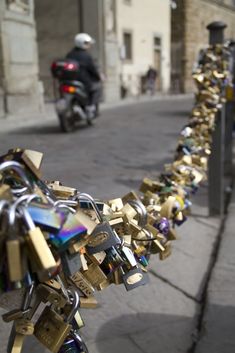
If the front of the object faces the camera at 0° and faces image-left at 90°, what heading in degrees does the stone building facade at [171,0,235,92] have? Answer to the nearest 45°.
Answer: approximately 45°

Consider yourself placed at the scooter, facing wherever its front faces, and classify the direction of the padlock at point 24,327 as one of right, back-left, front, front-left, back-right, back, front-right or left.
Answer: back-right

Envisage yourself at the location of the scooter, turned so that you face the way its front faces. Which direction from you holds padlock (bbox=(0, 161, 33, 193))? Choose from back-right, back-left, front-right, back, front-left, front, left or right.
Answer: back-right

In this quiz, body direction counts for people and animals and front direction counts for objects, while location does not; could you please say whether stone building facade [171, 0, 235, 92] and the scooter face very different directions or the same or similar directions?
very different directions

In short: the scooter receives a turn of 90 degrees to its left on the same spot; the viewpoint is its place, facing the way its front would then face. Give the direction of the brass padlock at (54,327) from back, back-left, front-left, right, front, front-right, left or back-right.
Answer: back-left

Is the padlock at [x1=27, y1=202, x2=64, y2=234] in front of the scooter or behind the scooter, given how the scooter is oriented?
behind

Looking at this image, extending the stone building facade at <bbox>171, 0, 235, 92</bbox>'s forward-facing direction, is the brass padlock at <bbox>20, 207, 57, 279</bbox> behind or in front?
in front

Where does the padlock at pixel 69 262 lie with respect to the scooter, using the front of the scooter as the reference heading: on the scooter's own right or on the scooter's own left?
on the scooter's own right

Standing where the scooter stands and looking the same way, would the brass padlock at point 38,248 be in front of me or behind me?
behind
